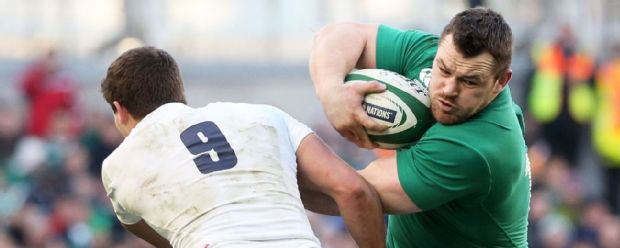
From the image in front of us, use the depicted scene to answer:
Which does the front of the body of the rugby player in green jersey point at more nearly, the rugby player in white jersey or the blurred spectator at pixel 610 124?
the rugby player in white jersey

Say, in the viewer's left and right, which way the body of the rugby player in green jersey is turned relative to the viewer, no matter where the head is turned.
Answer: facing the viewer and to the left of the viewer

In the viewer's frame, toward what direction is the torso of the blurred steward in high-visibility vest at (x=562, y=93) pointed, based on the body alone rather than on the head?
toward the camera

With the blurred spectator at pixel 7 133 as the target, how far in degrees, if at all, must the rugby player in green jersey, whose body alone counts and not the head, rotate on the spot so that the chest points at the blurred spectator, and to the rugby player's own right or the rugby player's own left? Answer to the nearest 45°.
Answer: approximately 90° to the rugby player's own right

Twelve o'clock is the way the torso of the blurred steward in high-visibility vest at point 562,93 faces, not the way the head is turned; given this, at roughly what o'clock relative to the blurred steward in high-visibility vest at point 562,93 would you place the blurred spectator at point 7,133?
the blurred spectator at point 7,133 is roughly at 2 o'clock from the blurred steward in high-visibility vest at point 562,93.

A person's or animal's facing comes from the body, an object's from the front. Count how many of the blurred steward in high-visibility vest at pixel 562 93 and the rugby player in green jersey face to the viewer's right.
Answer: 0

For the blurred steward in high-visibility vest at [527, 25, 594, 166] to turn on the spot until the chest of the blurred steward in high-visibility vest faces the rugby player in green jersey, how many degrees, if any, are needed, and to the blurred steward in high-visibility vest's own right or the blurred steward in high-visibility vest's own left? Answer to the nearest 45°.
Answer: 0° — they already face them

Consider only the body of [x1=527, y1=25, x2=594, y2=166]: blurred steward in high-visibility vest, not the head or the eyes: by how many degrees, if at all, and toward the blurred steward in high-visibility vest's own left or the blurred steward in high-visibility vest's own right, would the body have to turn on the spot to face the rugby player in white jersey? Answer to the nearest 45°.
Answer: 0° — they already face them

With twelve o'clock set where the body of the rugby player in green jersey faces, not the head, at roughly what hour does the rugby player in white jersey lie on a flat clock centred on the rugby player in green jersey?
The rugby player in white jersey is roughly at 1 o'clock from the rugby player in green jersey.

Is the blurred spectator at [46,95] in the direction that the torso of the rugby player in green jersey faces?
no

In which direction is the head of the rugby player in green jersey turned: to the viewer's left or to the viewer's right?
to the viewer's left
